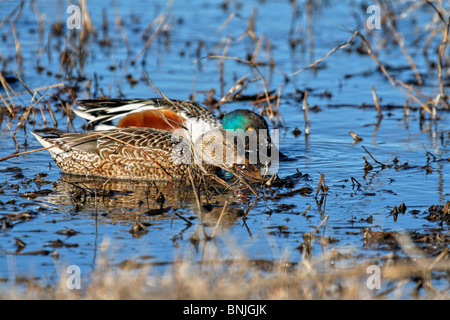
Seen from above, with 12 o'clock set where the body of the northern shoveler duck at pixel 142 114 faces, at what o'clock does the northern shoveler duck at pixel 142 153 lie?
the northern shoveler duck at pixel 142 153 is roughly at 3 o'clock from the northern shoveler duck at pixel 142 114.

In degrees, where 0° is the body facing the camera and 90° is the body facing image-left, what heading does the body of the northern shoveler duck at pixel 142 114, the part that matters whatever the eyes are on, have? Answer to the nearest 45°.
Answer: approximately 270°

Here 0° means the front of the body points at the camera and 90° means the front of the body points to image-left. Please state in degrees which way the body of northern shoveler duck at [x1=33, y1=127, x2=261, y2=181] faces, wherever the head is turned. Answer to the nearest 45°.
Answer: approximately 270°

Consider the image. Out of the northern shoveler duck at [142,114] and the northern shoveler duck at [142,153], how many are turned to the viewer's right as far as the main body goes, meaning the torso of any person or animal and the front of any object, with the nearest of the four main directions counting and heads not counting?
2

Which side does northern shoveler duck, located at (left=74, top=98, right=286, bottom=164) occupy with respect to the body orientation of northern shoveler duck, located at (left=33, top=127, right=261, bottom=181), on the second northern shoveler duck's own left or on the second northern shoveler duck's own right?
on the second northern shoveler duck's own left
